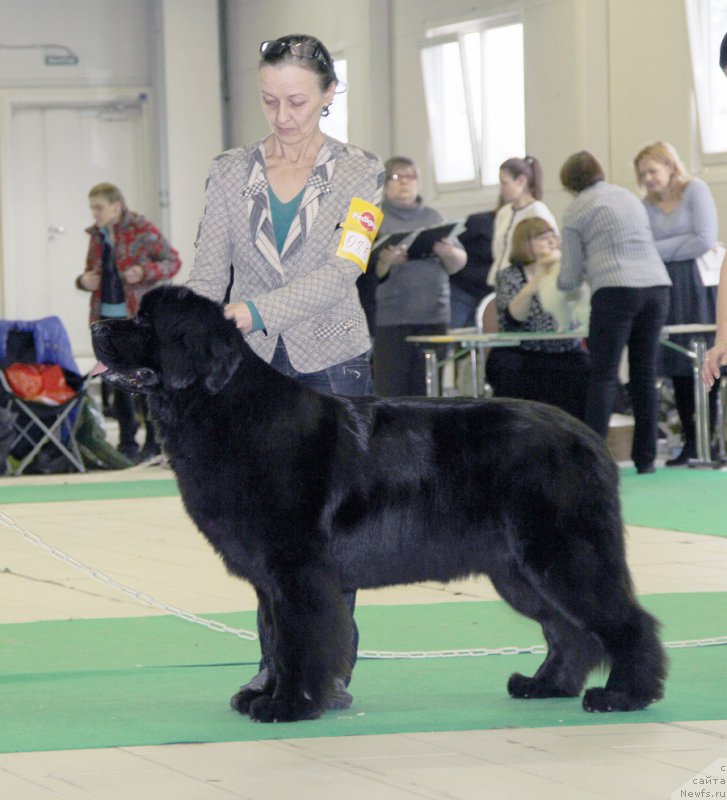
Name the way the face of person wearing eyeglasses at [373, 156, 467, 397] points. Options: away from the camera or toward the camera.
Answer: toward the camera

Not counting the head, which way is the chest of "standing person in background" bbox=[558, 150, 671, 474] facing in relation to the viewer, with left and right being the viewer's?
facing away from the viewer and to the left of the viewer

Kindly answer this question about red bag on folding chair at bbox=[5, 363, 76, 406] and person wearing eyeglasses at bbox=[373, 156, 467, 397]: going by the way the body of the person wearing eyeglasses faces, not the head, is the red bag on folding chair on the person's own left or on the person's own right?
on the person's own right

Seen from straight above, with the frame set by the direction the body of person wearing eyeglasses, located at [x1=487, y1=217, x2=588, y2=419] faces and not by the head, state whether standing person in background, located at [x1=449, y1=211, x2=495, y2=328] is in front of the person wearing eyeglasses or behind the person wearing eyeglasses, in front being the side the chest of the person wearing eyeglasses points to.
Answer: behind

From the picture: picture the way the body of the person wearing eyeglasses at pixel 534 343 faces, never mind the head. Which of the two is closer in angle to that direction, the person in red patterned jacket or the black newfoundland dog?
the black newfoundland dog

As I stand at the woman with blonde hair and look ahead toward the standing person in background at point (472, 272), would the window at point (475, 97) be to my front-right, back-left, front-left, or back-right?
front-right

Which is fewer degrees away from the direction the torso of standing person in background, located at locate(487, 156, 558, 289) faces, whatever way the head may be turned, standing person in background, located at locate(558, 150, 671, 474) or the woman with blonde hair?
the standing person in background

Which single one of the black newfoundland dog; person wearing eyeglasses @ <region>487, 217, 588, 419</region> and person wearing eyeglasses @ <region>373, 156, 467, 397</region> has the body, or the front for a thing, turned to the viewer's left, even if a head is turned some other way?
the black newfoundland dog

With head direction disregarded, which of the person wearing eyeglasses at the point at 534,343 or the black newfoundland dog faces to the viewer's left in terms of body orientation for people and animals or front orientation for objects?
the black newfoundland dog

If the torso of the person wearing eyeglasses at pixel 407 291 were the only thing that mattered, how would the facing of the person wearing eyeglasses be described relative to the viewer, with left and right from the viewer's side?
facing the viewer

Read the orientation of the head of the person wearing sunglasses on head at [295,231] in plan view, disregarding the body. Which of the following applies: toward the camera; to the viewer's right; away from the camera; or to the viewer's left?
toward the camera

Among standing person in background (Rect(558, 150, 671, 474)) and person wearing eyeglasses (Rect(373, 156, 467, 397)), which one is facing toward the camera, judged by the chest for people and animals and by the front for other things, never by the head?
the person wearing eyeglasses

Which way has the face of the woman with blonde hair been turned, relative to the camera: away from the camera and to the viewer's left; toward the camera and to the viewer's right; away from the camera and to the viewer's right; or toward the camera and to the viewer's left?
toward the camera and to the viewer's left

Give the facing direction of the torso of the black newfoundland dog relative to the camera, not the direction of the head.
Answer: to the viewer's left
